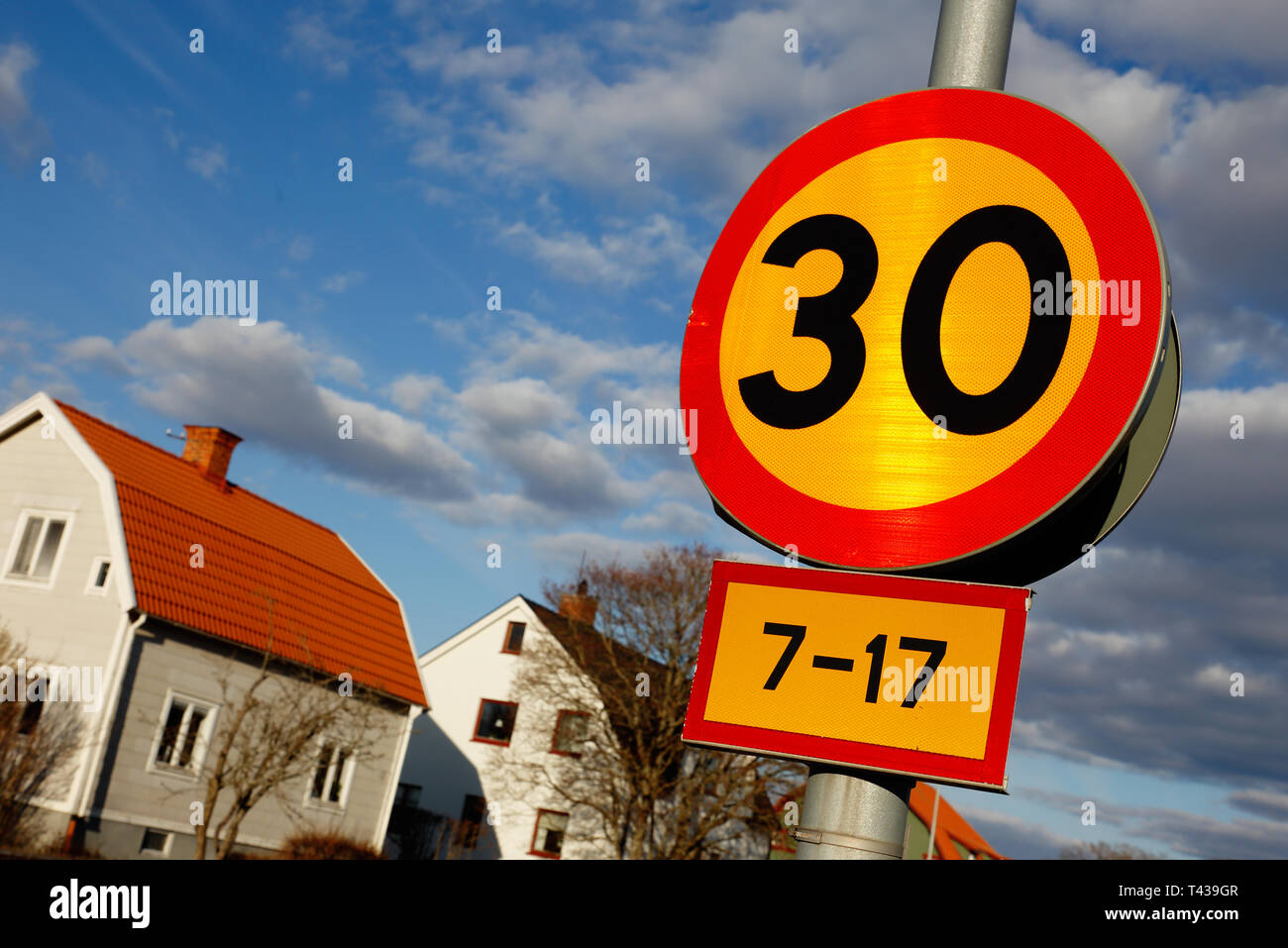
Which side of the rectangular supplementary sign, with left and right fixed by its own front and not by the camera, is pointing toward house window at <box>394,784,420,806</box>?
back

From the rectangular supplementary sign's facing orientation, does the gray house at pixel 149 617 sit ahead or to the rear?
to the rear

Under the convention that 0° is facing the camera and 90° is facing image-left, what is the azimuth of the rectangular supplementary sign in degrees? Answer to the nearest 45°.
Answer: approximately 0°

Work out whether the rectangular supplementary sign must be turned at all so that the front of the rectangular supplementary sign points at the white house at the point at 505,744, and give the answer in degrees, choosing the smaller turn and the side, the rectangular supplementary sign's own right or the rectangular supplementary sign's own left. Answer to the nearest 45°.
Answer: approximately 180°
